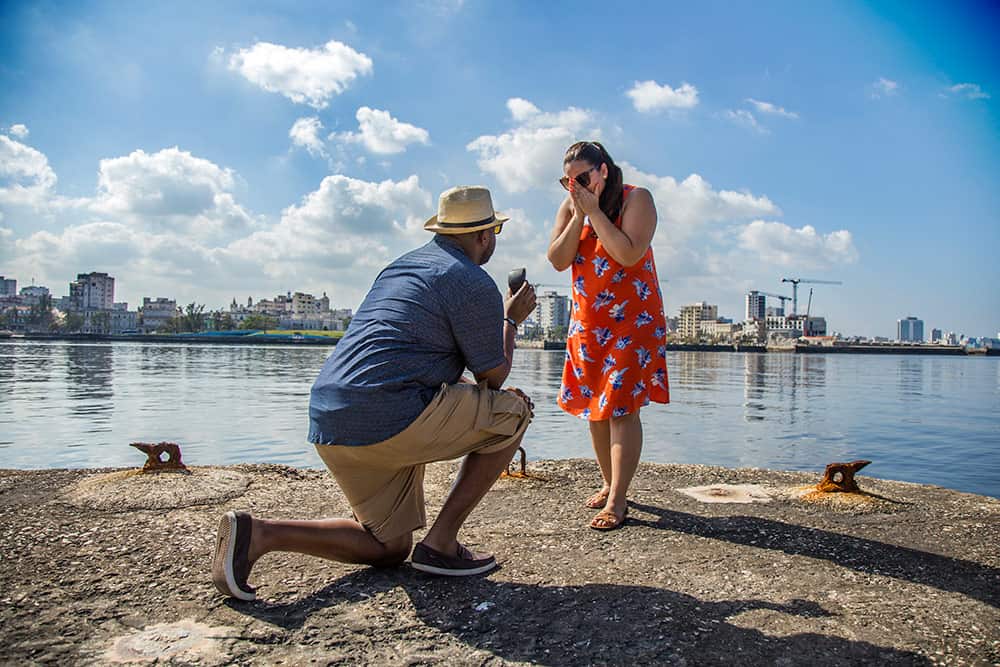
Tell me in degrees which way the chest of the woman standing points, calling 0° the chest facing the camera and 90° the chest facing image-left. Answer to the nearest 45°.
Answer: approximately 45°

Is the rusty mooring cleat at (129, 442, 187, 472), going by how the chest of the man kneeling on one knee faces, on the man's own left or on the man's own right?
on the man's own left

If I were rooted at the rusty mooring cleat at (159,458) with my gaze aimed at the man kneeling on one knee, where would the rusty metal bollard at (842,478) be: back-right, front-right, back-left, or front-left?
front-left

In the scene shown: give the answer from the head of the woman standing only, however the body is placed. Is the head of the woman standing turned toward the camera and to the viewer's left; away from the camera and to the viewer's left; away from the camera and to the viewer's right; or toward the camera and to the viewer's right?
toward the camera and to the viewer's left

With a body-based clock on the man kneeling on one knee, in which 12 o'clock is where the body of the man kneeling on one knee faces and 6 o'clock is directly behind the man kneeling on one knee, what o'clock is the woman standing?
The woman standing is roughly at 12 o'clock from the man kneeling on one knee.

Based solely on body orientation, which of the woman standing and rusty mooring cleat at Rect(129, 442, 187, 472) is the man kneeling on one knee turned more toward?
the woman standing

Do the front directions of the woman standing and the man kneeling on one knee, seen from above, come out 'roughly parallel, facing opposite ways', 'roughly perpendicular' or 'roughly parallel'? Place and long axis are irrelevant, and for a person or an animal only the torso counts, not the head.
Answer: roughly parallel, facing opposite ways

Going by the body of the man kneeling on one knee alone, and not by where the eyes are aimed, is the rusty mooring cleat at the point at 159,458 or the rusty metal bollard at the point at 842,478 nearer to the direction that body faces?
the rusty metal bollard

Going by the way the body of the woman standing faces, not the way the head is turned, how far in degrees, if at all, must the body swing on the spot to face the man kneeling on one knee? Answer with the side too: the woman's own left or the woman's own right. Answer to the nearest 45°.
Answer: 0° — they already face them

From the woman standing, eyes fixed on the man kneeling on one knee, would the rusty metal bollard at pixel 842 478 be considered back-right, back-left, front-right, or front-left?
back-left

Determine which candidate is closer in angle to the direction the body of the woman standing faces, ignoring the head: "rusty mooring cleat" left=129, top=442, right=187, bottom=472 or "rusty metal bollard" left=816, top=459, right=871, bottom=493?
the rusty mooring cleat

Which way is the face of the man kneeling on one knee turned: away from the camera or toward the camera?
away from the camera

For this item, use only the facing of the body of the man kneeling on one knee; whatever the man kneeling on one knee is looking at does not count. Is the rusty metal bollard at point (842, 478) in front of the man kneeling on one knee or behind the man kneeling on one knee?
in front

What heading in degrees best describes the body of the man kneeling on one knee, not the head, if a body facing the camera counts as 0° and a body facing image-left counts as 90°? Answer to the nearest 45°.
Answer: approximately 225°

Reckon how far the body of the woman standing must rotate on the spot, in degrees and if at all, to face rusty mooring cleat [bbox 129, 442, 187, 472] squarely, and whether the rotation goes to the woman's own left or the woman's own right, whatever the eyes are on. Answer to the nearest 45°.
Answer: approximately 45° to the woman's own right
